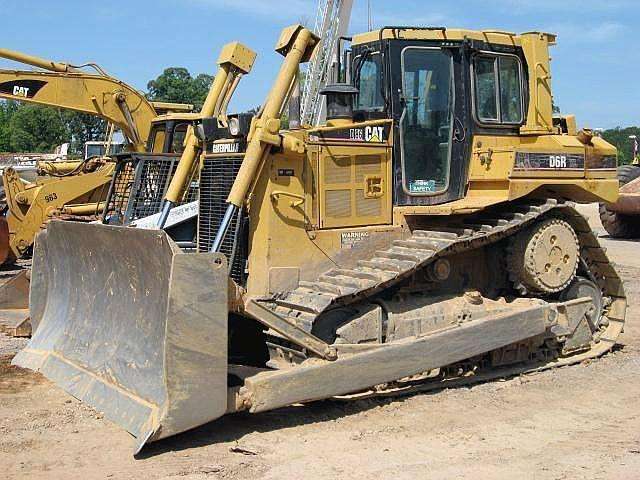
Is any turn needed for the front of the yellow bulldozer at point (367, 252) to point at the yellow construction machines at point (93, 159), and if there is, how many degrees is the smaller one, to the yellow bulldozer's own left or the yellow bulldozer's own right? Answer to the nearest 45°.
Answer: approximately 90° to the yellow bulldozer's own right

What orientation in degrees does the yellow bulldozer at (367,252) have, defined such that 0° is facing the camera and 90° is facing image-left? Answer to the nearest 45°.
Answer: approximately 45°
